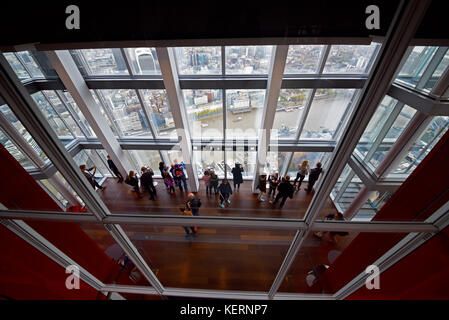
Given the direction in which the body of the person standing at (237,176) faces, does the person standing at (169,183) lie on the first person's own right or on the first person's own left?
on the first person's own left

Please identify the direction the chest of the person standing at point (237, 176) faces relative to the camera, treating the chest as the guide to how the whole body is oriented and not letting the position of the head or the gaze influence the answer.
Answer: away from the camera

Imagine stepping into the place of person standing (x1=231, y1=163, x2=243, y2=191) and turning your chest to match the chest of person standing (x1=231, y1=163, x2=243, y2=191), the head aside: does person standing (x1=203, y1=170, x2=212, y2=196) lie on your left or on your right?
on your left

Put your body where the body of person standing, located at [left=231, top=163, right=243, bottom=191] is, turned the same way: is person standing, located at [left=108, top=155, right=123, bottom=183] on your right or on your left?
on your left
